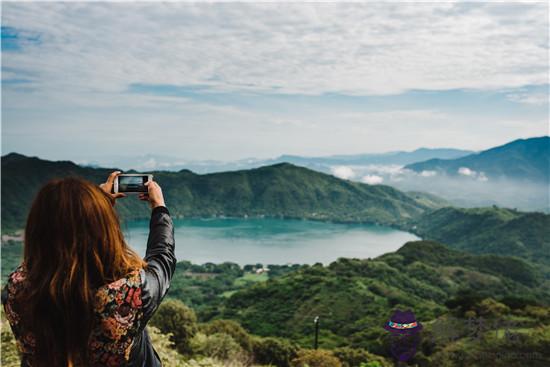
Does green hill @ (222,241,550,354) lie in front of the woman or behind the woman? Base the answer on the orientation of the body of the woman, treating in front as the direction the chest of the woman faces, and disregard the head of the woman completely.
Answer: in front

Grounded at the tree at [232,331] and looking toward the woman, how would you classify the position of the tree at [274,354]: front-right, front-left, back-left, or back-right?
front-left

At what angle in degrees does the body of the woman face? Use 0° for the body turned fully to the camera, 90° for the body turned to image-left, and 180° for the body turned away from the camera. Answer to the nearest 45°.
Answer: approximately 225°

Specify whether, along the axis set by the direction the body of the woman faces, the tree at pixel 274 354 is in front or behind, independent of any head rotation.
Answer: in front

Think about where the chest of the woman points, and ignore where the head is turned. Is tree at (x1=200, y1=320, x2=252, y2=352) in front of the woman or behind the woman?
in front

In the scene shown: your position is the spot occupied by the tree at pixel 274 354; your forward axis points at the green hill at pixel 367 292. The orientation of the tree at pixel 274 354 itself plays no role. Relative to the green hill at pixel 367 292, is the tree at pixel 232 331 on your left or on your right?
left
